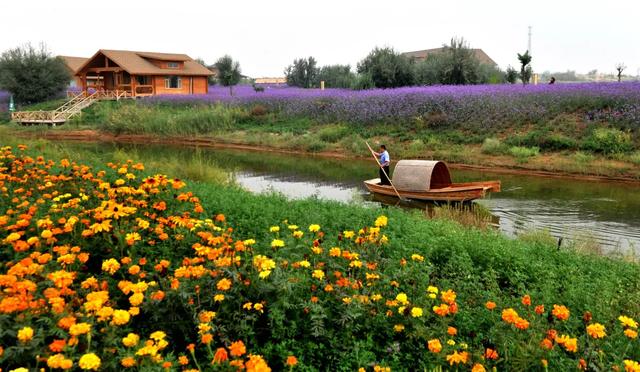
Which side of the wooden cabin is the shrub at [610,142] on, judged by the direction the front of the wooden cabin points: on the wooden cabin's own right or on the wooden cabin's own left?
on the wooden cabin's own left

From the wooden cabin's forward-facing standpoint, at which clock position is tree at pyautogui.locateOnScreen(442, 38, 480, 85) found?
The tree is roughly at 9 o'clock from the wooden cabin.

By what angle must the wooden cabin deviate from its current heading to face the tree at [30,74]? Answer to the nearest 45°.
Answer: approximately 45° to its right

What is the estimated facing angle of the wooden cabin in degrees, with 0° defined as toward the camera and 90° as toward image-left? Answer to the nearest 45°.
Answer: approximately 45°

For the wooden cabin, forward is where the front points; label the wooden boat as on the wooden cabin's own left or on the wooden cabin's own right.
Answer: on the wooden cabin's own left

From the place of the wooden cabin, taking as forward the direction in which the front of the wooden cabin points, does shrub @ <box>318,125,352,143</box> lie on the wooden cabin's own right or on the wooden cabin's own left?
on the wooden cabin's own left
